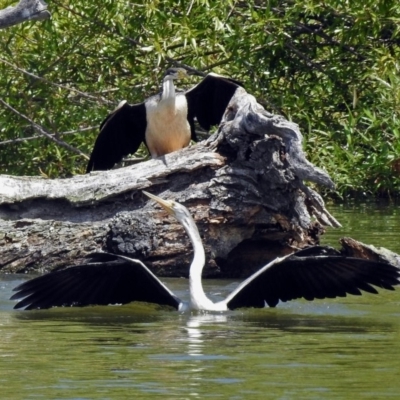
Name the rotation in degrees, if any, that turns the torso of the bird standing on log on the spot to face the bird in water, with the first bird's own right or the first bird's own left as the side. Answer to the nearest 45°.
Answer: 0° — it already faces it

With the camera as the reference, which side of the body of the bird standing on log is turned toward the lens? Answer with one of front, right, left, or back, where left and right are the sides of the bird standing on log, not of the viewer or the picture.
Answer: front
